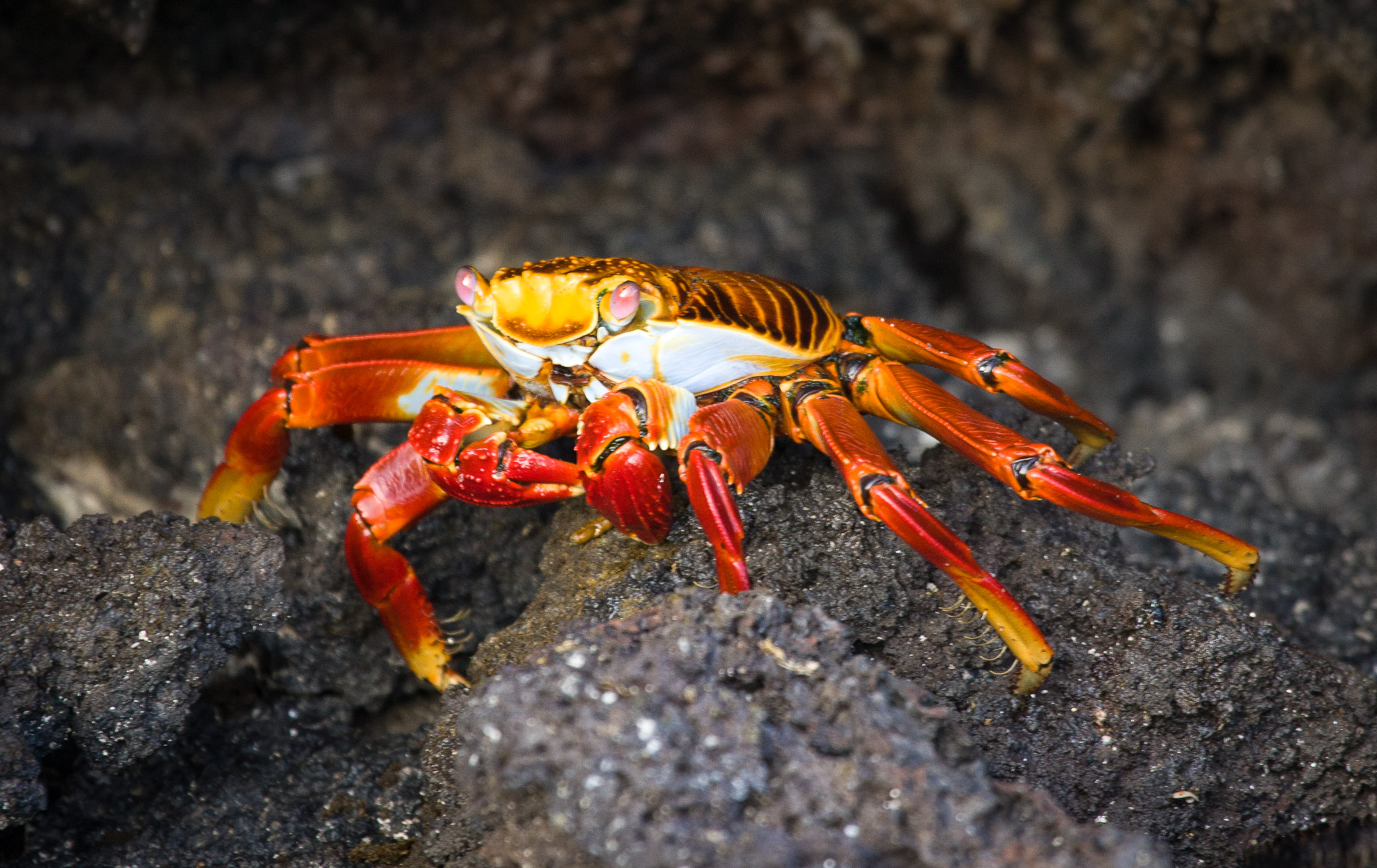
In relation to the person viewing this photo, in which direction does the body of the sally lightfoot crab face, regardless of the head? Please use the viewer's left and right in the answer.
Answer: facing the viewer and to the left of the viewer

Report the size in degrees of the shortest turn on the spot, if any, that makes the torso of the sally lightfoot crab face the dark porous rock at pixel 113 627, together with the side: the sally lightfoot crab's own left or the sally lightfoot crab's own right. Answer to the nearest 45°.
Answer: approximately 45° to the sally lightfoot crab's own right
